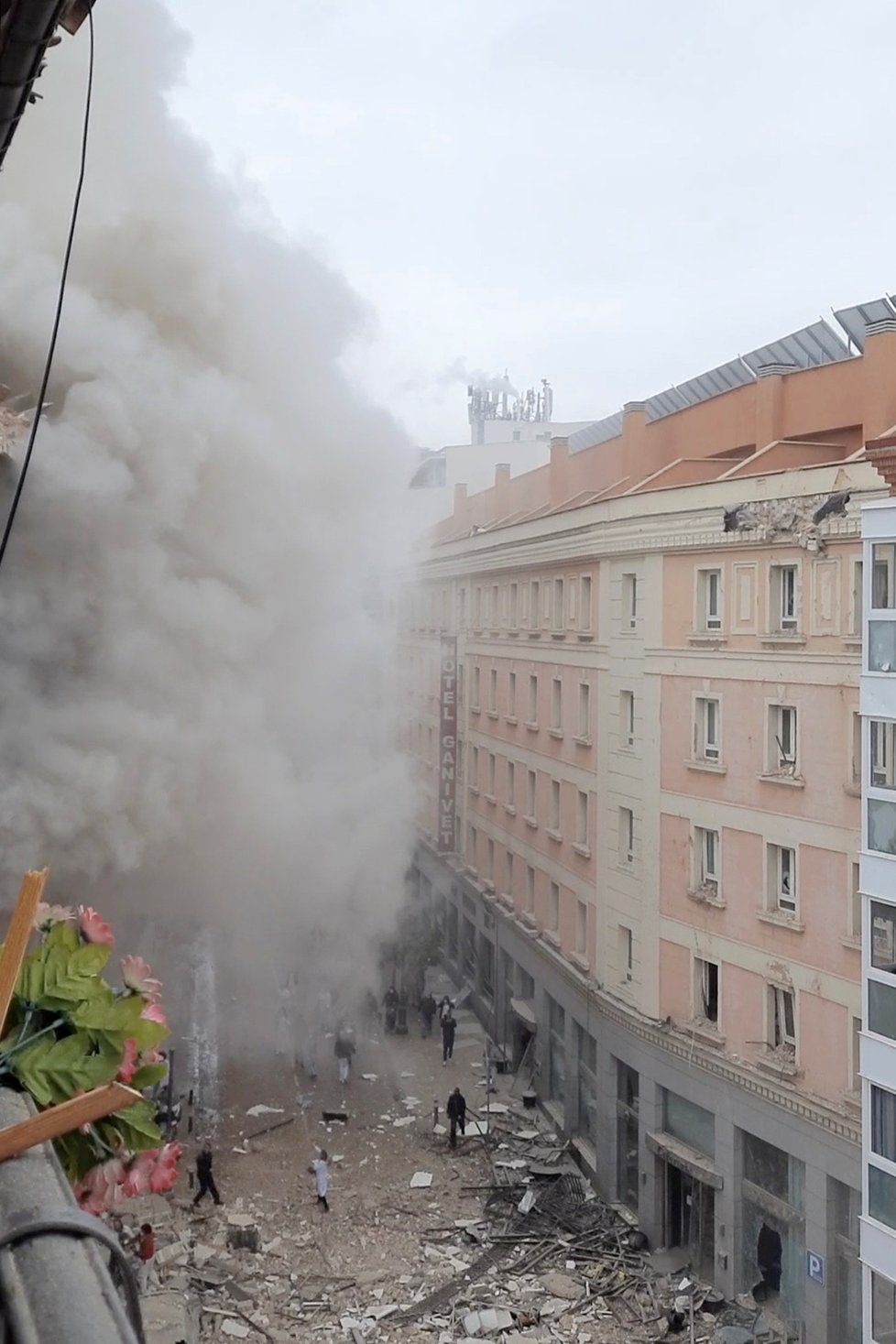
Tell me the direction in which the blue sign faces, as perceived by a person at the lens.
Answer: facing the viewer and to the left of the viewer

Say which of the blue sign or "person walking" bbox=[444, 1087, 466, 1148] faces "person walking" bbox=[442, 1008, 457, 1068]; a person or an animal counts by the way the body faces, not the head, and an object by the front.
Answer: "person walking" bbox=[444, 1087, 466, 1148]

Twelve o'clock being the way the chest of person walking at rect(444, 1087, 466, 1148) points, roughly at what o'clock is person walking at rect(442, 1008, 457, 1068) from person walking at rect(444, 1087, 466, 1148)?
person walking at rect(442, 1008, 457, 1068) is roughly at 6 o'clock from person walking at rect(444, 1087, 466, 1148).

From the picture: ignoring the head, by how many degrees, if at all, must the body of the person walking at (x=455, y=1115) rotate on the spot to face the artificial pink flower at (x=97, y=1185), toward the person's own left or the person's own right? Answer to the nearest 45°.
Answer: approximately 180°

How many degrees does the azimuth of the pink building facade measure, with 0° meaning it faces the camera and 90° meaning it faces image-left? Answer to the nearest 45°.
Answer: approximately 45°

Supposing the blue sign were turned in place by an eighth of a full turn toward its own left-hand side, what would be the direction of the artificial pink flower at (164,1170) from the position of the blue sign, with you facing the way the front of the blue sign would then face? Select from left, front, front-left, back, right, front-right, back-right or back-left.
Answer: front

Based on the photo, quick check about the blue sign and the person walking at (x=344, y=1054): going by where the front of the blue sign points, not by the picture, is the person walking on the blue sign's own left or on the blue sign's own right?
on the blue sign's own right

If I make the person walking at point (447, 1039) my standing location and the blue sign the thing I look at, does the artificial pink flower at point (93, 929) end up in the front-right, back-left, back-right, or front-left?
front-right

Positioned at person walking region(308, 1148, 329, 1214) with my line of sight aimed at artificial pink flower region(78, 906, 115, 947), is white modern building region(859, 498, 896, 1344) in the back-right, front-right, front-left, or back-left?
front-left

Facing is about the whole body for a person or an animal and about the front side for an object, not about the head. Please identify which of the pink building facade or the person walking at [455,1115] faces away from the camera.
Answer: the person walking

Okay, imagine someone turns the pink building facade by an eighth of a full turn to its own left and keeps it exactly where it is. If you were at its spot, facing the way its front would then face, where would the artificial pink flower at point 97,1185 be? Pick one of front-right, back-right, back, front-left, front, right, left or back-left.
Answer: front

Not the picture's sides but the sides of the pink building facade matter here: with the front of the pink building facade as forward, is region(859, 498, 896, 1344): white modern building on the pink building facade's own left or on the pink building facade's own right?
on the pink building facade's own left
